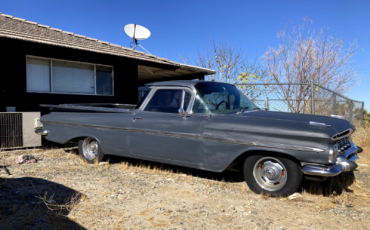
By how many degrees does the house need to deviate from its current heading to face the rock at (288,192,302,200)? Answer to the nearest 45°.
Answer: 0° — it already faces it

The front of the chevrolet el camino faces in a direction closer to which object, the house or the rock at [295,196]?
the rock

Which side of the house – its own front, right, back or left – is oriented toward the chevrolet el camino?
front

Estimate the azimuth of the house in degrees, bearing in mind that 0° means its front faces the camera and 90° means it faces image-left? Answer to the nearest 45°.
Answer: approximately 315°

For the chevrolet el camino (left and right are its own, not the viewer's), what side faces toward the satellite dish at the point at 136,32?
back

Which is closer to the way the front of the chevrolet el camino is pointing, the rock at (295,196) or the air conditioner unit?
the rock

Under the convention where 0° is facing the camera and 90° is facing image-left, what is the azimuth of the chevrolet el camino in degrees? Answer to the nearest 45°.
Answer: approximately 315°

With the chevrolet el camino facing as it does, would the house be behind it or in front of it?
behind

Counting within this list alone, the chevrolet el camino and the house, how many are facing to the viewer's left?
0
